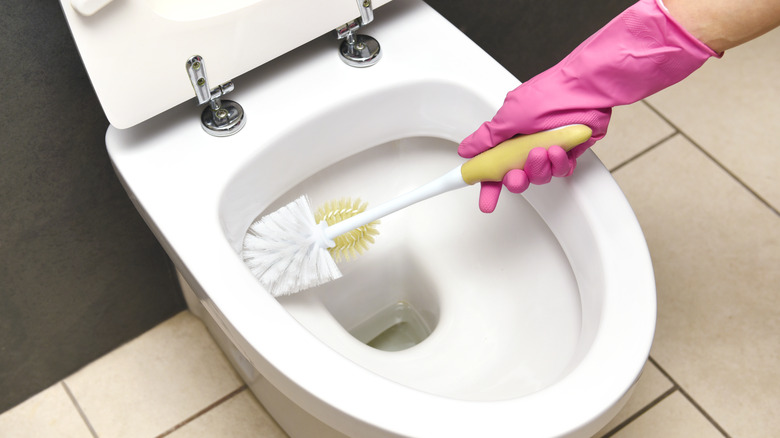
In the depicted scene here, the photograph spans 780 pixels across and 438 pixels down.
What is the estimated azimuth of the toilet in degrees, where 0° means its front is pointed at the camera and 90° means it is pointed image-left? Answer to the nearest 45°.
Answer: approximately 315°
